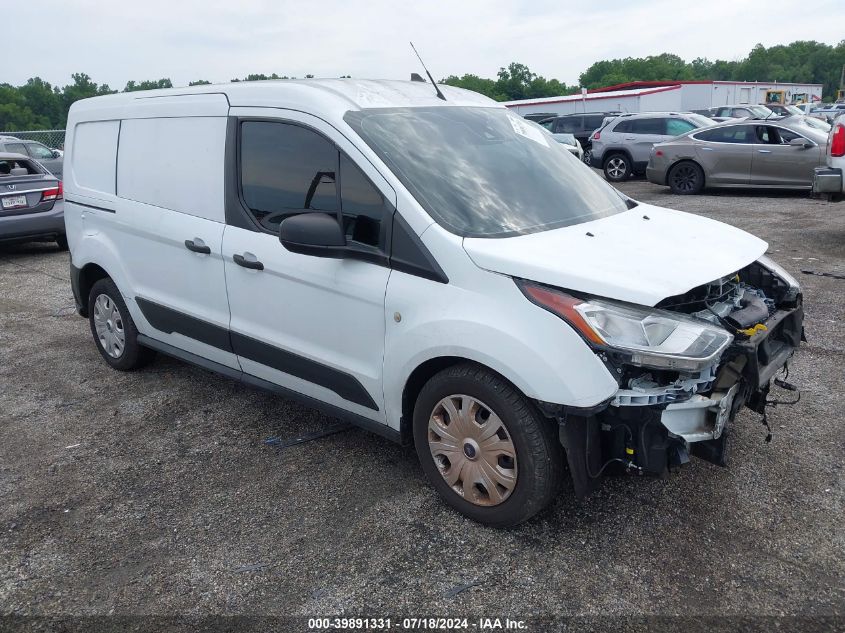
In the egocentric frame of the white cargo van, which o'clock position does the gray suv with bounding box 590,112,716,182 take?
The gray suv is roughly at 8 o'clock from the white cargo van.

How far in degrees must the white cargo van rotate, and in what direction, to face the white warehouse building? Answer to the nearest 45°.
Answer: approximately 135° to its left

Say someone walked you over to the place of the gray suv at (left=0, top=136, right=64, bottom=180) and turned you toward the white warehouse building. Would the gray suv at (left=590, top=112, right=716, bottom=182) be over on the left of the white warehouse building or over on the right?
right

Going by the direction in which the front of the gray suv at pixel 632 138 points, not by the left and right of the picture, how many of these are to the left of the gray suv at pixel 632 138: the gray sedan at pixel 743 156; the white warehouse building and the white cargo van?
1

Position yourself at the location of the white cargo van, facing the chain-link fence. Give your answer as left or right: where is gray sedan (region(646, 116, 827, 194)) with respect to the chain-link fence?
right

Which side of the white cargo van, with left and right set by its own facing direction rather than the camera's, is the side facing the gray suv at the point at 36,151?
back

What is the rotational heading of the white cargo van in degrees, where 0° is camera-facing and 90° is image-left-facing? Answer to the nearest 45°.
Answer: approximately 315°

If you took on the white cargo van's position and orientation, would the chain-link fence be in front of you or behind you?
behind

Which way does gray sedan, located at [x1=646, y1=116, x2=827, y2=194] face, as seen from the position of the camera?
facing to the right of the viewer
